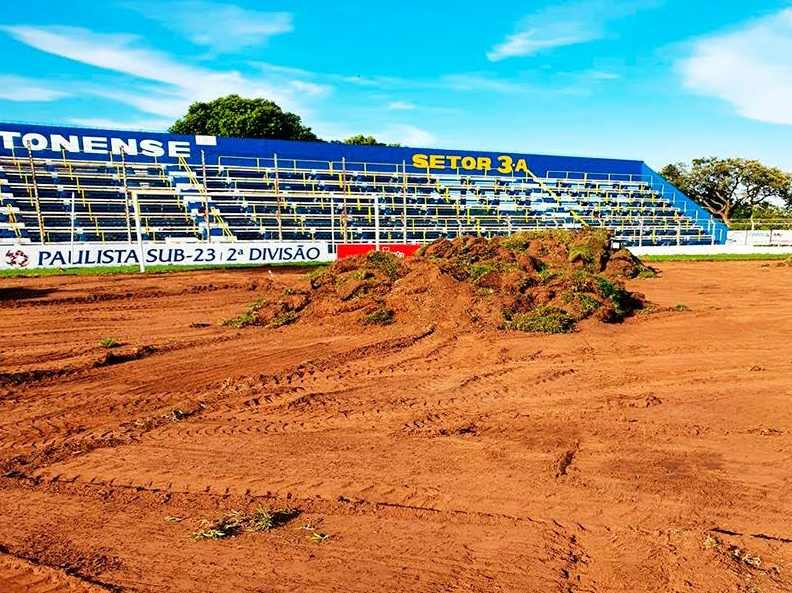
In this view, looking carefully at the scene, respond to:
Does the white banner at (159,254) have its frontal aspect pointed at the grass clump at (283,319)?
yes

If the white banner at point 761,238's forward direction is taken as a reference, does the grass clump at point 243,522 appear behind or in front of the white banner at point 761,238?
in front

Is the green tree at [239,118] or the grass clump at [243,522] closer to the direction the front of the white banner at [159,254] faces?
the grass clump

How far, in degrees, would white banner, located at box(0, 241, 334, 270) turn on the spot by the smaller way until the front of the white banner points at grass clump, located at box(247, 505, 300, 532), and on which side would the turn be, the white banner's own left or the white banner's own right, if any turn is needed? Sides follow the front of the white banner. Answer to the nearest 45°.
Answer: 0° — it already faces it

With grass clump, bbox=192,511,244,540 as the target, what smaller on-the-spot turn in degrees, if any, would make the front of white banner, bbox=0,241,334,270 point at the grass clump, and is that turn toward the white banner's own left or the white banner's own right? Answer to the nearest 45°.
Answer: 0° — it already faces it

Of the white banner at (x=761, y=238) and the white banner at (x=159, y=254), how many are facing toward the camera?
2

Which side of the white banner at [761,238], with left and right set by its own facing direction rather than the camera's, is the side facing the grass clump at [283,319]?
front

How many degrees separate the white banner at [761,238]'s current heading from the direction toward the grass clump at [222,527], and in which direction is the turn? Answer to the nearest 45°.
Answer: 0° — it already faces it

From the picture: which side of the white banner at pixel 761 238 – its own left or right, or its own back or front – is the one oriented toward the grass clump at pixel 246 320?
front

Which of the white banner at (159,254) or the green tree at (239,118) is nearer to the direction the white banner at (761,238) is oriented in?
the white banner

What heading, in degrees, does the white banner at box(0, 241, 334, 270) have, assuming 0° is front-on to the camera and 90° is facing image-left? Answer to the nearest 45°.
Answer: approximately 0°

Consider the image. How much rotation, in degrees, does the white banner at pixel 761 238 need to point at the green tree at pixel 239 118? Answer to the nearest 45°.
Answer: approximately 90° to its right

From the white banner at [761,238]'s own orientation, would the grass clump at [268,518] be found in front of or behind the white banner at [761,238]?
in front

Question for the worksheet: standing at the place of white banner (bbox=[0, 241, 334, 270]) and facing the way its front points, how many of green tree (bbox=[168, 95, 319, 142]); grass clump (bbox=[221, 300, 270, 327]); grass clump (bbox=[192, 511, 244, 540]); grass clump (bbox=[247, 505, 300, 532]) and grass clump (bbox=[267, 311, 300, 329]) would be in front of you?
4

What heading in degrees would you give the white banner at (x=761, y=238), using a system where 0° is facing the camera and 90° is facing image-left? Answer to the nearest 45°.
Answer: approximately 0°
